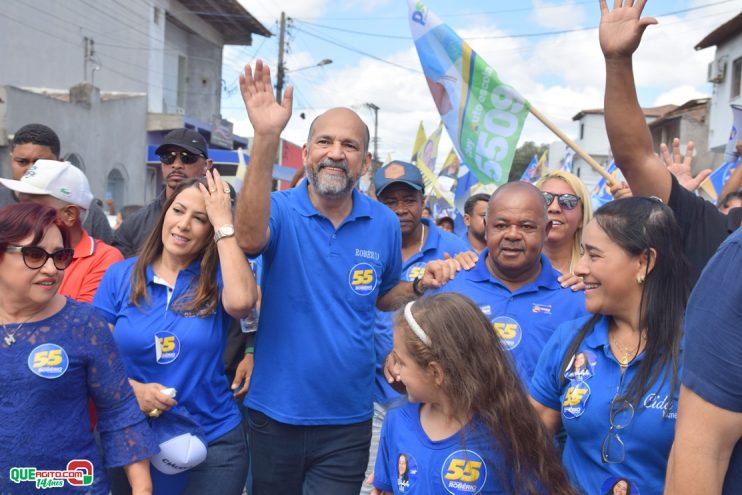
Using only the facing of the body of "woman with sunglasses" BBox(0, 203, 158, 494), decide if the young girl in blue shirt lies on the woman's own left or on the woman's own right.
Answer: on the woman's own left

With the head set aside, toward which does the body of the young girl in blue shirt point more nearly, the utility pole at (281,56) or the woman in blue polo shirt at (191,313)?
the woman in blue polo shirt

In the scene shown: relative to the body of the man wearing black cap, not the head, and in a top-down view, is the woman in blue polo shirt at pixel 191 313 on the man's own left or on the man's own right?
on the man's own left

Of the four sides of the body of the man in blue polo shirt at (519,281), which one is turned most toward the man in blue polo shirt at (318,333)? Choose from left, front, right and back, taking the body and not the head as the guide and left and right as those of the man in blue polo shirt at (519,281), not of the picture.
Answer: right

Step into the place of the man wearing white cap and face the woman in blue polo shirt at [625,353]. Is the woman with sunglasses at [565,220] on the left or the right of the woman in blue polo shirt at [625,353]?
left

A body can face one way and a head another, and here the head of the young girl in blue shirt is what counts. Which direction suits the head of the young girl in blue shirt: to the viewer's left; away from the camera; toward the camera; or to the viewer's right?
to the viewer's left

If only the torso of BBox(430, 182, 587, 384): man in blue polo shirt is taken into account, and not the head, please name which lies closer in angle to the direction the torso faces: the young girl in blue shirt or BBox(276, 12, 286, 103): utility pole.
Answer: the young girl in blue shirt

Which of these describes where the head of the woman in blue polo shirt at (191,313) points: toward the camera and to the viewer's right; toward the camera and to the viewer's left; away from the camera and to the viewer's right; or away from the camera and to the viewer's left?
toward the camera and to the viewer's right

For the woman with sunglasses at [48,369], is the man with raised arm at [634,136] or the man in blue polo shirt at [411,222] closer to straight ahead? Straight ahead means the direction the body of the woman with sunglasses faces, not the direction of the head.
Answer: the man with raised arm

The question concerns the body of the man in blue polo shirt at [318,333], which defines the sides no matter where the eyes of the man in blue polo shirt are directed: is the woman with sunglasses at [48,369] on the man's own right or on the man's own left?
on the man's own right

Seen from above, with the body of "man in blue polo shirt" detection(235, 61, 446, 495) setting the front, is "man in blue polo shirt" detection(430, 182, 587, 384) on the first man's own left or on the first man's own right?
on the first man's own left
